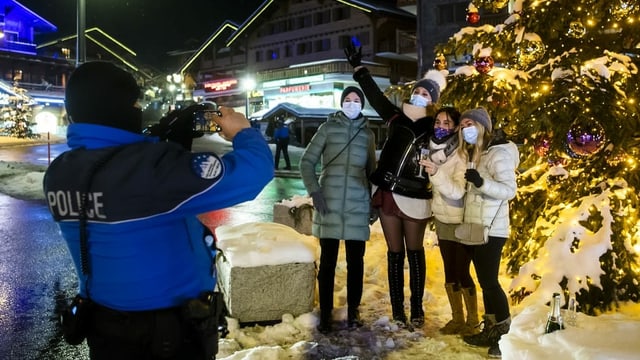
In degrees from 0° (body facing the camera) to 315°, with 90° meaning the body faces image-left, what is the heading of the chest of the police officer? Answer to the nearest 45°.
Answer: approximately 225°

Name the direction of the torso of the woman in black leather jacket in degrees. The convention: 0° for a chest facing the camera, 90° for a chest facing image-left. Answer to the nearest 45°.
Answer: approximately 0°

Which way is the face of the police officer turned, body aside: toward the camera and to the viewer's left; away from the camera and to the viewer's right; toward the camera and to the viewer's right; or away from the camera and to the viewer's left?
away from the camera and to the viewer's right

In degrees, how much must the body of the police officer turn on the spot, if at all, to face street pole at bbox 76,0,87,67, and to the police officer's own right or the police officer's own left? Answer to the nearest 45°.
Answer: approximately 45° to the police officer's own left

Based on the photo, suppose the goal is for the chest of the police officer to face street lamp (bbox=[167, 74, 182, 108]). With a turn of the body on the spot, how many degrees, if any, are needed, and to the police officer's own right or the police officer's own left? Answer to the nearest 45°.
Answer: approximately 45° to the police officer's own left

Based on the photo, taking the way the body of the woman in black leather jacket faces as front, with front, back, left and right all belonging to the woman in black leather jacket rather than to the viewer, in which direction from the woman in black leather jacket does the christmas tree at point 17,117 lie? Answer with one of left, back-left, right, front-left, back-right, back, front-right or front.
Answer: back-right
